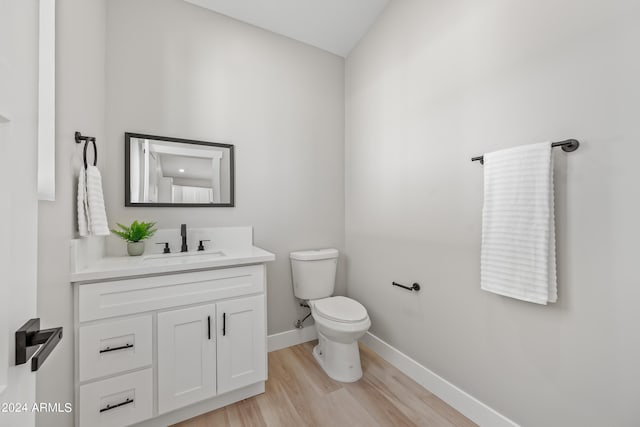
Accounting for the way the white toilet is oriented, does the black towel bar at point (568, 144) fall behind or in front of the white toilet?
in front

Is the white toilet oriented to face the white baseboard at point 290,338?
no

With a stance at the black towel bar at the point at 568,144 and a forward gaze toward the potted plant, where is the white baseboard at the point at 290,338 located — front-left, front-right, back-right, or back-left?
front-right

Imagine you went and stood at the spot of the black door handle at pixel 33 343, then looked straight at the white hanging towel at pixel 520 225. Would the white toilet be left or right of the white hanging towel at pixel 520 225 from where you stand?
left

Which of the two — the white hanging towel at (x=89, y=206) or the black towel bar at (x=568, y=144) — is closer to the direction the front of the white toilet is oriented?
the black towel bar

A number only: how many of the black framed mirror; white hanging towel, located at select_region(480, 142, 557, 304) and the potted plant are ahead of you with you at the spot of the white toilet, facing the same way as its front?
1

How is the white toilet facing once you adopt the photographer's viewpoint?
facing the viewer and to the right of the viewer

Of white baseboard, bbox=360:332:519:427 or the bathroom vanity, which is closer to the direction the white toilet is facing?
the white baseboard

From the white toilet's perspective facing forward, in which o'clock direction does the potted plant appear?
The potted plant is roughly at 4 o'clock from the white toilet.

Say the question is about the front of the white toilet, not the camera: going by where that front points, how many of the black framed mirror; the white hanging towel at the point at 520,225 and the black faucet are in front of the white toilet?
1

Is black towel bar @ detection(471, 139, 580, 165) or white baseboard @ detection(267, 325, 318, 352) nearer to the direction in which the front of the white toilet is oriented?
the black towel bar

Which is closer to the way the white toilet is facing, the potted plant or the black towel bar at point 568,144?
the black towel bar

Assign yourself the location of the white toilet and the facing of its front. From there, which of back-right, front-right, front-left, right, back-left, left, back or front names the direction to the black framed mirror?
back-right

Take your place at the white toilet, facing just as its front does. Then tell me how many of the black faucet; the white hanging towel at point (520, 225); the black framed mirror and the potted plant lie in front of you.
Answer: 1

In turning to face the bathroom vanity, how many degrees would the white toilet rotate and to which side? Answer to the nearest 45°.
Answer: approximately 90° to its right

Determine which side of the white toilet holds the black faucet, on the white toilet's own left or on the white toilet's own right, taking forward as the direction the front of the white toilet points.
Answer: on the white toilet's own right

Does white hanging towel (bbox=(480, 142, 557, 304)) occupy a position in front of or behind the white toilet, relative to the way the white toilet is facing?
in front
